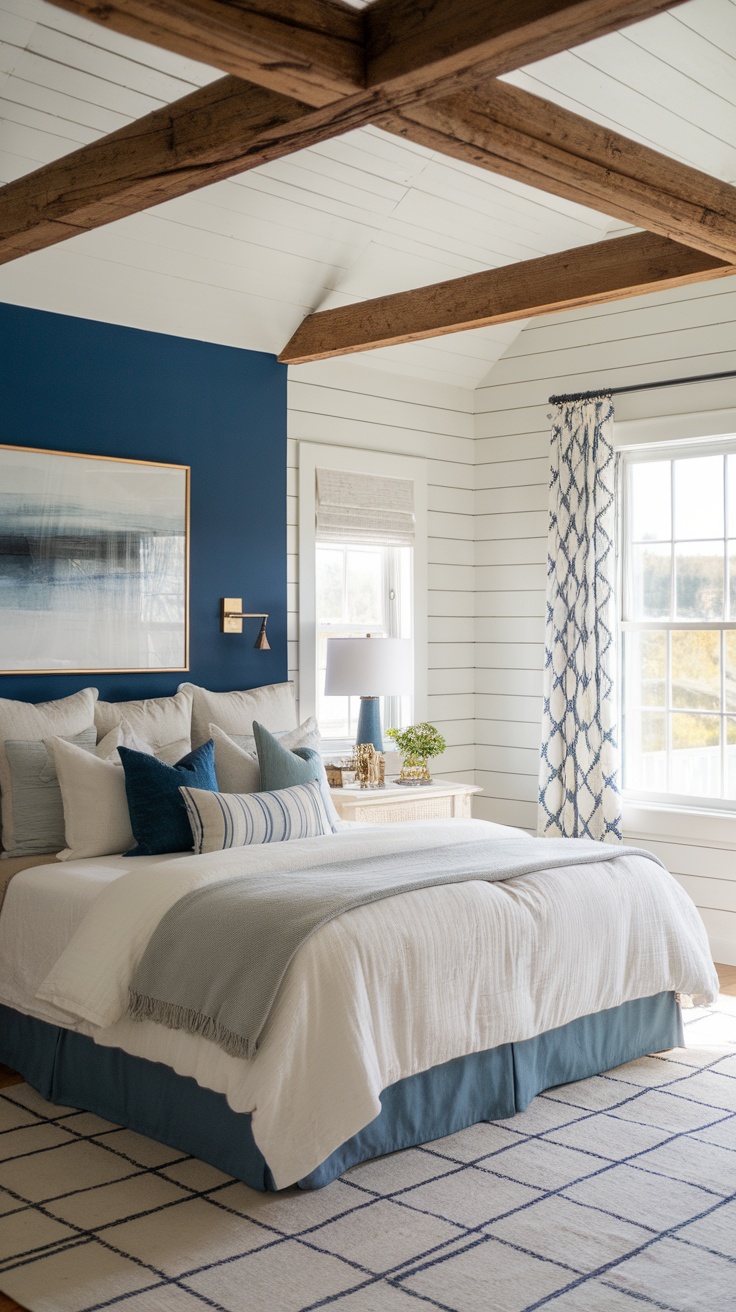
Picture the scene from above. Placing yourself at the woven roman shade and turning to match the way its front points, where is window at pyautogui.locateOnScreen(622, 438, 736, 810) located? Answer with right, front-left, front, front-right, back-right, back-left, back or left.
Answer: front-left

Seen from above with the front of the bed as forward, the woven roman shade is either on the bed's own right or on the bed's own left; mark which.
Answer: on the bed's own left

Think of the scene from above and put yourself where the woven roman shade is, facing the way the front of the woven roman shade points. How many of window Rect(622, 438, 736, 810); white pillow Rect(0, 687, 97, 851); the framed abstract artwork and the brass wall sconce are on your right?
3

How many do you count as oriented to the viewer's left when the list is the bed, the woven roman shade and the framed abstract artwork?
0

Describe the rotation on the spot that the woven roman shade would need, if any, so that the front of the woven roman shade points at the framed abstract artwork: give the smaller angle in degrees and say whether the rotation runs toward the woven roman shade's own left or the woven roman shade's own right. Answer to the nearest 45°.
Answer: approximately 90° to the woven roman shade's own right

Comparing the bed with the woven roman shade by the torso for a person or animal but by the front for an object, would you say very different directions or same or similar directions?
same or similar directions

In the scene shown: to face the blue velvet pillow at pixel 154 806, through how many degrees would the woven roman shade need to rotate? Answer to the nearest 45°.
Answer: approximately 45° to its right

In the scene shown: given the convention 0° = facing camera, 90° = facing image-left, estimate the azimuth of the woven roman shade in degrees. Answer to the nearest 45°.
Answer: approximately 315°

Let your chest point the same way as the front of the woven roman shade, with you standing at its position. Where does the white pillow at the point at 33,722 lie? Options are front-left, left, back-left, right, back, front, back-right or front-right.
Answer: right

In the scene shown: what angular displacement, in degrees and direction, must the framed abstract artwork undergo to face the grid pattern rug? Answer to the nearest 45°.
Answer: approximately 45° to its right

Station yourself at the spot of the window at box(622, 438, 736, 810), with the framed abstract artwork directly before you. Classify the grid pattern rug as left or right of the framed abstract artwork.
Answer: left

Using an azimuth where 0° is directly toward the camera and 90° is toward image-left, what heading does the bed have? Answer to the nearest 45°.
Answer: approximately 315°

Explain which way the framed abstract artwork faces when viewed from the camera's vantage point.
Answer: facing the viewer and to the right of the viewer
